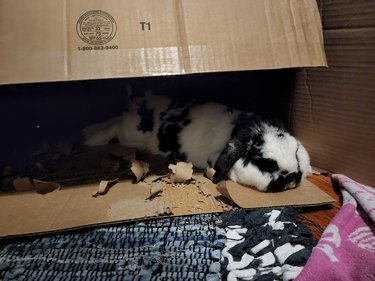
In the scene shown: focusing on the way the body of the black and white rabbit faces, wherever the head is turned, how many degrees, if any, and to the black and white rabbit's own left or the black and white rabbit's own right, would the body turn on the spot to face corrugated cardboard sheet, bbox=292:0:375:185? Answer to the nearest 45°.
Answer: approximately 45° to the black and white rabbit's own left

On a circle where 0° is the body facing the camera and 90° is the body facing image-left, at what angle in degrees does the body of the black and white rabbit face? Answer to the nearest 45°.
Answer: approximately 315°

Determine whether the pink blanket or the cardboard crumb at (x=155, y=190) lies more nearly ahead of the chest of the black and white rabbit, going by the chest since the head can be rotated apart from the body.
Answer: the pink blanket

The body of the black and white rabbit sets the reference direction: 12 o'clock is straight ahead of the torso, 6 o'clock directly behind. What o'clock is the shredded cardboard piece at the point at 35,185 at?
The shredded cardboard piece is roughly at 4 o'clock from the black and white rabbit.
